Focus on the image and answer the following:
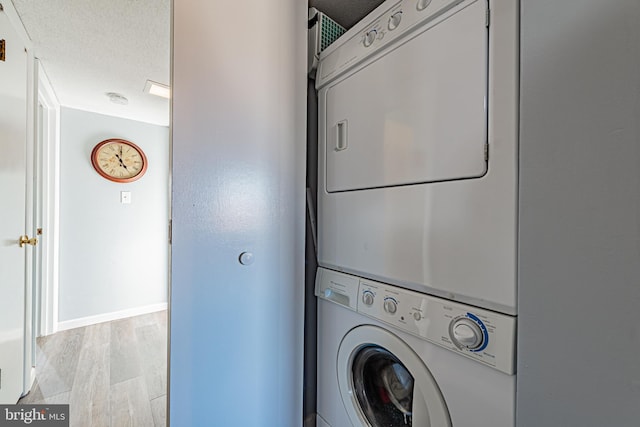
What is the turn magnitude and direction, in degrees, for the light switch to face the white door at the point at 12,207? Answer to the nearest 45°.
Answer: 0° — it already faces it

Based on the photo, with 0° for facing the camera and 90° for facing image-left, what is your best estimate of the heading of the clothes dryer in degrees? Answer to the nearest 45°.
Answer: approximately 45°

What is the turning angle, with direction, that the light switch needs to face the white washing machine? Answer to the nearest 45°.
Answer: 0° — it already faces it

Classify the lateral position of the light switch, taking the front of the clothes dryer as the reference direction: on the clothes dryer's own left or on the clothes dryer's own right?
on the clothes dryer's own right

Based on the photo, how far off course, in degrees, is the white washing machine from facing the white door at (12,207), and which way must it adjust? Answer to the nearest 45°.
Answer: approximately 45° to its right

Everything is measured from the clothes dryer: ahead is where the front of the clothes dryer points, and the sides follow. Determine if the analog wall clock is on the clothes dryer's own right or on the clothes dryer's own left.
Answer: on the clothes dryer's own right

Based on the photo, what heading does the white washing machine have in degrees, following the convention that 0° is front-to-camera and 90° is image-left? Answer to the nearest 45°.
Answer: approximately 45°
